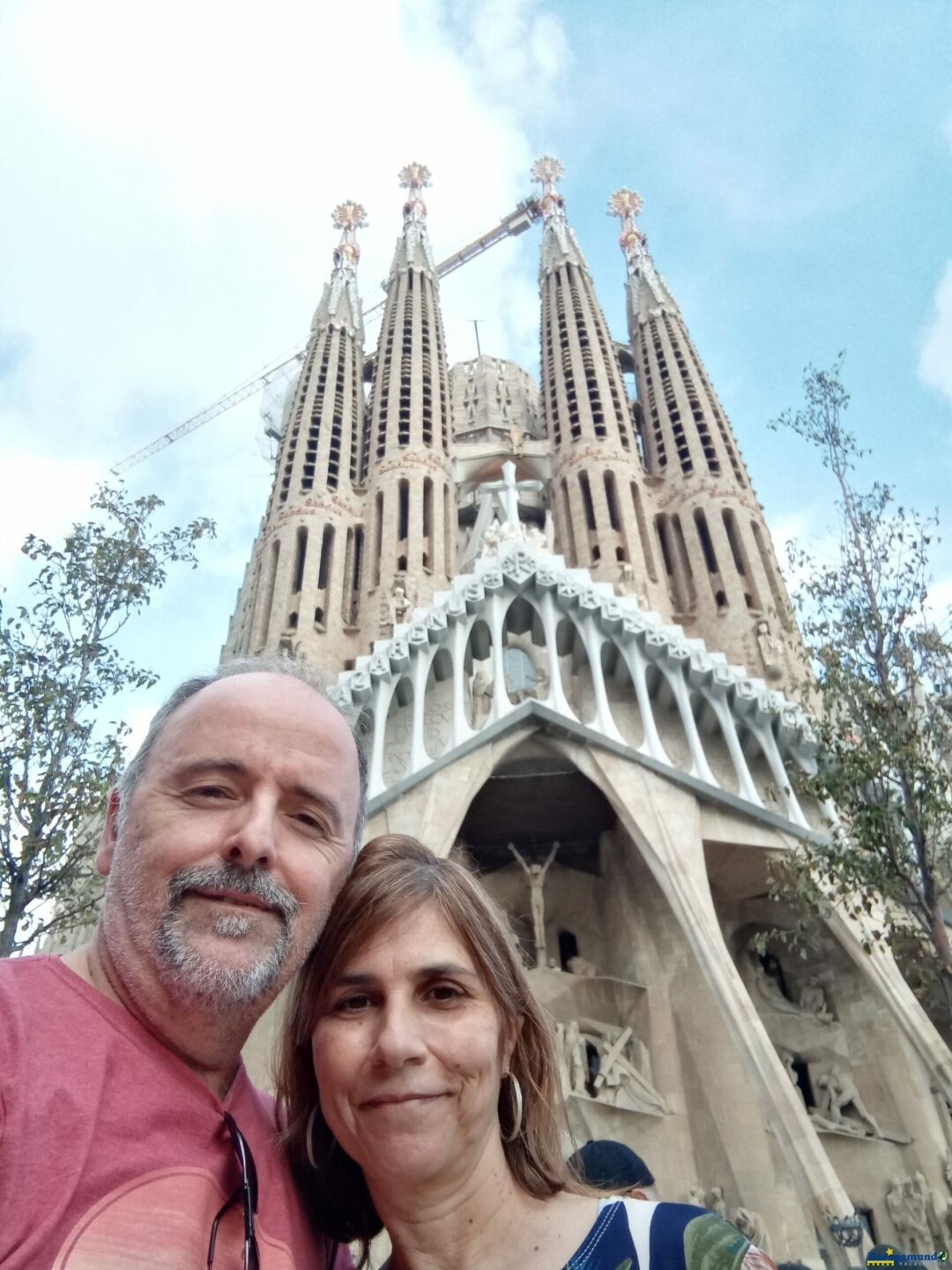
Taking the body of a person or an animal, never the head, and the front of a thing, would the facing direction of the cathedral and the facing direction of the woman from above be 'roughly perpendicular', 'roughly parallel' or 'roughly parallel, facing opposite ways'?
roughly parallel

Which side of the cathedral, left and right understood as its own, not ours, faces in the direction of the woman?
front

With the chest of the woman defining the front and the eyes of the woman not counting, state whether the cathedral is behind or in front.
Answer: behind

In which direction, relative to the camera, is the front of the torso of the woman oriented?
toward the camera

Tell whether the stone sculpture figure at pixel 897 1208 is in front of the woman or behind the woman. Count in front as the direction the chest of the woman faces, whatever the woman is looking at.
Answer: behind

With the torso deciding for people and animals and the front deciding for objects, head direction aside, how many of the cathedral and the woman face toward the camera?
2

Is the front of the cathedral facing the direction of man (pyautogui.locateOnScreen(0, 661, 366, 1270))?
yes

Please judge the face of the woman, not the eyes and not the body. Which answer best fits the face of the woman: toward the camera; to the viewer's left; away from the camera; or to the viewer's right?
toward the camera

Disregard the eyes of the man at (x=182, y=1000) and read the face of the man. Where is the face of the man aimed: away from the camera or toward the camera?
toward the camera
